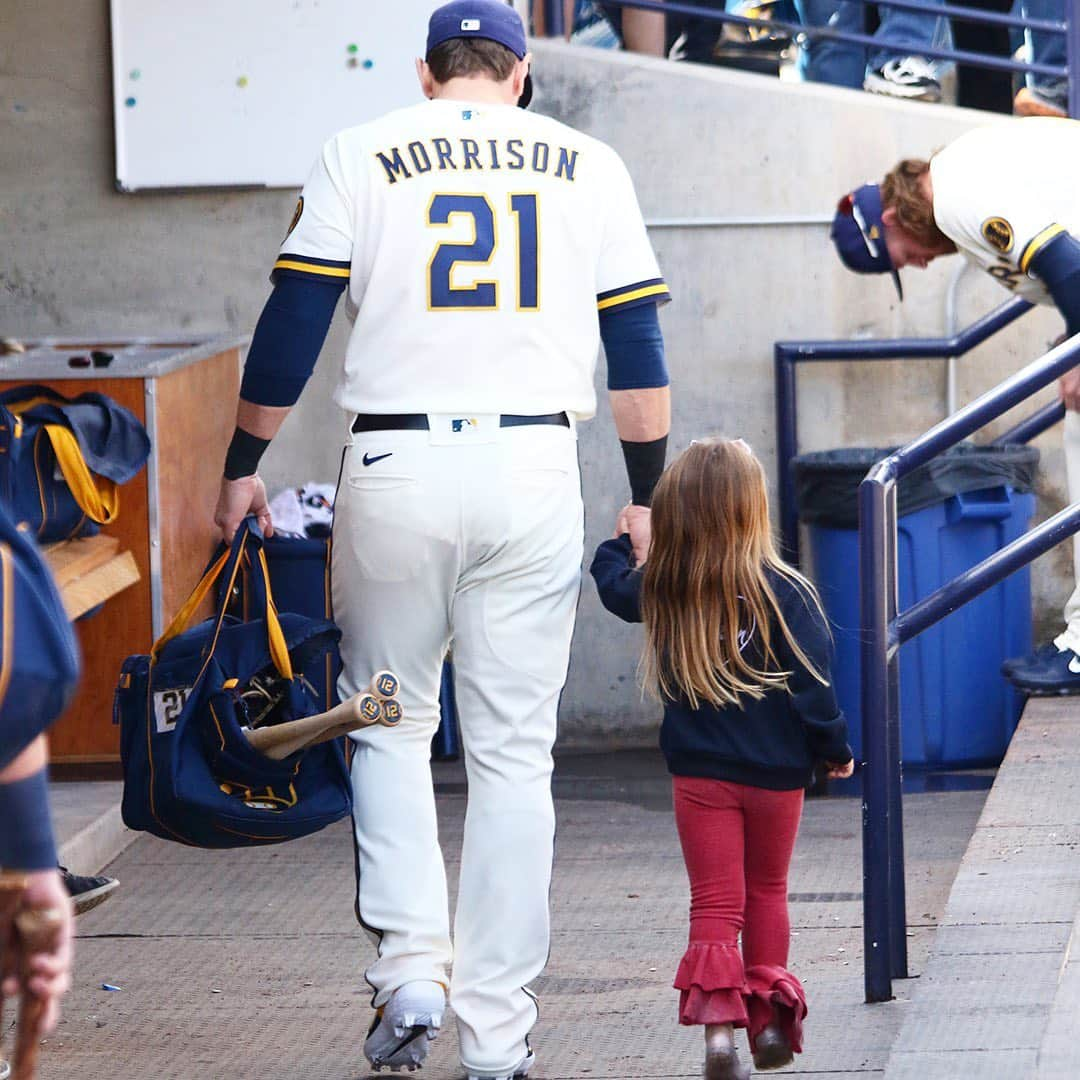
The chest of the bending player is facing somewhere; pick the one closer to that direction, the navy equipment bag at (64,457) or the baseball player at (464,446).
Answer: the navy equipment bag

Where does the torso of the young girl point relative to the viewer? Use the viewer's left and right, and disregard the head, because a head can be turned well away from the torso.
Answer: facing away from the viewer

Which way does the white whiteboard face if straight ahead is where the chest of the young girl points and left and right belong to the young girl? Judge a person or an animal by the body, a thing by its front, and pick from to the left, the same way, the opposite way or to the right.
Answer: the opposite way

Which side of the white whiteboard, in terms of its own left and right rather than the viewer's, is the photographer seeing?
front

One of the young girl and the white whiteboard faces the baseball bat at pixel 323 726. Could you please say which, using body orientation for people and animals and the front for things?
the white whiteboard

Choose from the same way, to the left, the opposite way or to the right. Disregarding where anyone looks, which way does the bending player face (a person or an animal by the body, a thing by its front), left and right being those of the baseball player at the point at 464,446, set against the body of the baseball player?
to the left

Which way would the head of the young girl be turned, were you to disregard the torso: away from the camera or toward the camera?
away from the camera

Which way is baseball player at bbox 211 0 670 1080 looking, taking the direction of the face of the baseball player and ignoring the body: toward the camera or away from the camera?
away from the camera

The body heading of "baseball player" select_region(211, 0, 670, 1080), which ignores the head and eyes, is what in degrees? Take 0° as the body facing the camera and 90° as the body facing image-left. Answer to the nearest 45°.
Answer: approximately 180°

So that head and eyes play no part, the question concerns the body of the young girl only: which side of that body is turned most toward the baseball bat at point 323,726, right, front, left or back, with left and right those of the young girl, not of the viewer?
left

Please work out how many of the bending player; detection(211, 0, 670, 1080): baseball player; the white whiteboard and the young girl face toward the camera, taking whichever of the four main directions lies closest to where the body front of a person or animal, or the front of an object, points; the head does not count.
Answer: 1

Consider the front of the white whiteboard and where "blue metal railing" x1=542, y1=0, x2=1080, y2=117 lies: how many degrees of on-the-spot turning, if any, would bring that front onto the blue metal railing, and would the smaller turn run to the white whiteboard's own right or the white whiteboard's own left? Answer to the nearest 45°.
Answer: approximately 90° to the white whiteboard's own left

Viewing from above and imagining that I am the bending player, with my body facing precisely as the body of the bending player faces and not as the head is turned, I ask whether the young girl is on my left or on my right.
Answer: on my left

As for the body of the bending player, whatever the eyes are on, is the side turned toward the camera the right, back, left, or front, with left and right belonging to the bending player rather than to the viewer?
left

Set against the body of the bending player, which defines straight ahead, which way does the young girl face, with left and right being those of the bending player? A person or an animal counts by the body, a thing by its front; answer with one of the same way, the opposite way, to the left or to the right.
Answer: to the right
